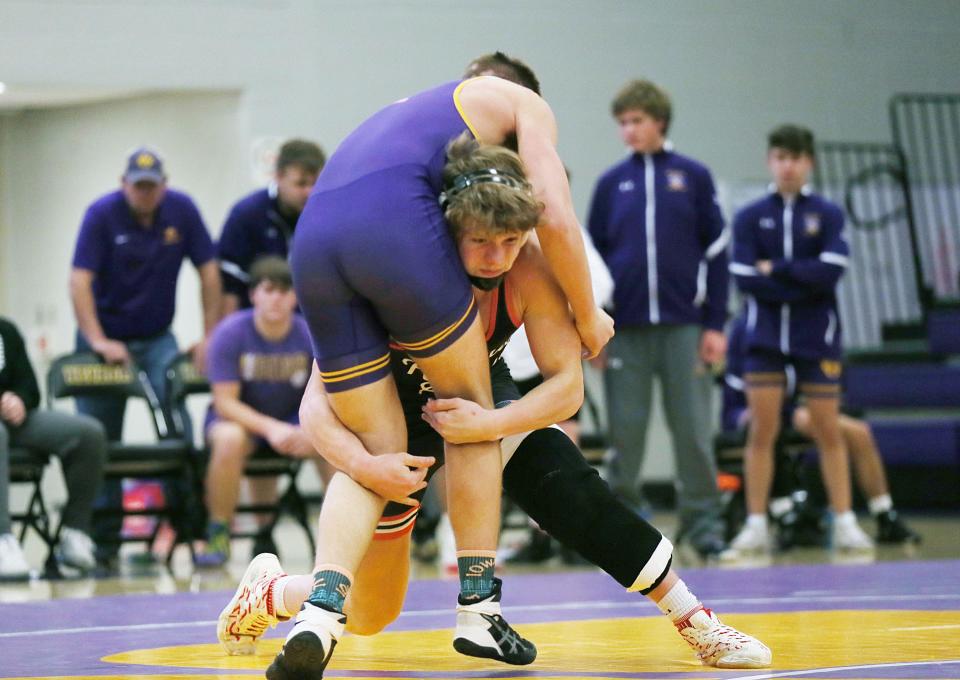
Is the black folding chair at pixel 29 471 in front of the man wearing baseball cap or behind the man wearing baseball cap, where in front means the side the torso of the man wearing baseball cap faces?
in front

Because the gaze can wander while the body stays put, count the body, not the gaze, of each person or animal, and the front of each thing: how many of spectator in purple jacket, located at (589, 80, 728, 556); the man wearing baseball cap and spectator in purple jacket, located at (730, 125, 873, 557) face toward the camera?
3

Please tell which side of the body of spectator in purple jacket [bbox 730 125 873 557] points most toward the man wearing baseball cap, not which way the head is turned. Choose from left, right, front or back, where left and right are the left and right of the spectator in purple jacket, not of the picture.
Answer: right

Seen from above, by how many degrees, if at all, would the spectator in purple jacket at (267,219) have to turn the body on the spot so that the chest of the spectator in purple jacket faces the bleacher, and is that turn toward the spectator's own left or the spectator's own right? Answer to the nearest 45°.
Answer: approximately 90° to the spectator's own left

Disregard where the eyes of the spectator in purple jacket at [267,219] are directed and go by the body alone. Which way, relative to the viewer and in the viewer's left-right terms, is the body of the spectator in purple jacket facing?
facing the viewer and to the right of the viewer

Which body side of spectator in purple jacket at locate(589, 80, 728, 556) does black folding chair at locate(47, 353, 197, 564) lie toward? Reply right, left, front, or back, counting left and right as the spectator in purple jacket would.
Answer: right

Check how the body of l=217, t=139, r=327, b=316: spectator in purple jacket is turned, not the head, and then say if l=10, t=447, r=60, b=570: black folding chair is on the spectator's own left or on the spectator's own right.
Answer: on the spectator's own right
